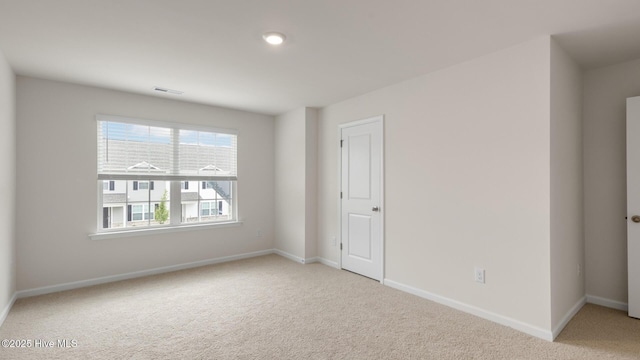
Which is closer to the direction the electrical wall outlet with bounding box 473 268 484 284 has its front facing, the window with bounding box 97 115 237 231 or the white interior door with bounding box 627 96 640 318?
the window

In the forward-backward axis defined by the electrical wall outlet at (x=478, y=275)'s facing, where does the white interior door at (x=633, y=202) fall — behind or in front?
behind

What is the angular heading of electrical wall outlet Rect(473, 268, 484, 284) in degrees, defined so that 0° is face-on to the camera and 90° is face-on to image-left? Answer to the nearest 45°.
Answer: approximately 45°

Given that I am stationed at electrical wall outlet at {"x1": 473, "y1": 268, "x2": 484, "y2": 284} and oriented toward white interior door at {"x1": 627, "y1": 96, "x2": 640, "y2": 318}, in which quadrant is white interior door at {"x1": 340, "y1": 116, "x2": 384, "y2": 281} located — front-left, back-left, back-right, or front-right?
back-left

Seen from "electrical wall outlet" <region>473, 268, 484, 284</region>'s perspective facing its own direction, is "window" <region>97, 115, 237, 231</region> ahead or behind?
ahead
